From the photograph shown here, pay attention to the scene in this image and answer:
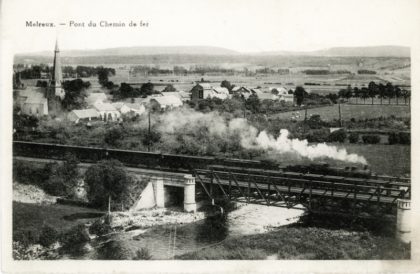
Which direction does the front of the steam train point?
to the viewer's right

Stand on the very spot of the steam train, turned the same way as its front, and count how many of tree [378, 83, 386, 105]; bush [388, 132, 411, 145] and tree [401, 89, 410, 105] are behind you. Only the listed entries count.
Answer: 0
